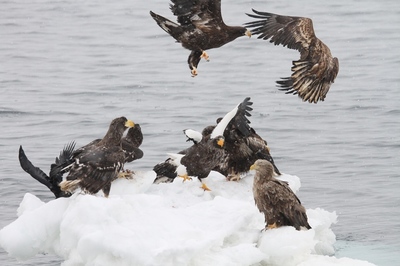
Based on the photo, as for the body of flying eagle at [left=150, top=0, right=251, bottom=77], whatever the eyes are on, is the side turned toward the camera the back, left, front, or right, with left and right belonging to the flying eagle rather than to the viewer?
right

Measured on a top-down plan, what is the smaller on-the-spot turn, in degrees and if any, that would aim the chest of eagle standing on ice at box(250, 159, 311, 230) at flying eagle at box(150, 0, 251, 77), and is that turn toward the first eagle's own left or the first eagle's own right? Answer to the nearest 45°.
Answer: approximately 45° to the first eagle's own right

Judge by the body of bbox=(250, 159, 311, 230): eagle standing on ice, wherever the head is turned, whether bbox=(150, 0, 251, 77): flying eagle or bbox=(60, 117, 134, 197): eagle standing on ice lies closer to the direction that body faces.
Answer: the eagle standing on ice

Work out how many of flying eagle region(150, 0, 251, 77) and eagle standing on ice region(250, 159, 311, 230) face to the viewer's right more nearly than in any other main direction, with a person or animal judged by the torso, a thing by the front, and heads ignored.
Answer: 1

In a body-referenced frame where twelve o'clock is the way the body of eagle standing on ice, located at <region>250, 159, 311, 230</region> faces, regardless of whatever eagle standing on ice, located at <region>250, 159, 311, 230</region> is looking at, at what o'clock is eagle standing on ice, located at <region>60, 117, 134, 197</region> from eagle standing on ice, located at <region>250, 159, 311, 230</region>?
eagle standing on ice, located at <region>60, 117, 134, 197</region> is roughly at 12 o'clock from eagle standing on ice, located at <region>250, 159, 311, 230</region>.

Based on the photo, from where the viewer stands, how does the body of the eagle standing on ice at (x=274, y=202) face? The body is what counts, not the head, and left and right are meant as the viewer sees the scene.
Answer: facing to the left of the viewer

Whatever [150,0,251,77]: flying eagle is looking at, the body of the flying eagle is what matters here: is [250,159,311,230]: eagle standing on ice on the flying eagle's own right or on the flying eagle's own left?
on the flying eagle's own right

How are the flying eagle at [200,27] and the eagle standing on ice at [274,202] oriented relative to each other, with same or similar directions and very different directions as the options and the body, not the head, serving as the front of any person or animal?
very different directions

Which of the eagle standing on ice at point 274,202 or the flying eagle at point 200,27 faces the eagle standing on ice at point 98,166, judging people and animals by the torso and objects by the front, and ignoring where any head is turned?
the eagle standing on ice at point 274,202
